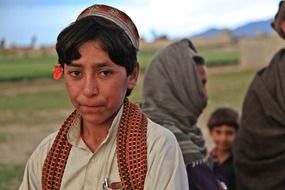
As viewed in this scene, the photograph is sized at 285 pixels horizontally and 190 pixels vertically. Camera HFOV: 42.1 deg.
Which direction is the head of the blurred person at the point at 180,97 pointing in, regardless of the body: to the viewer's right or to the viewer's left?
to the viewer's right

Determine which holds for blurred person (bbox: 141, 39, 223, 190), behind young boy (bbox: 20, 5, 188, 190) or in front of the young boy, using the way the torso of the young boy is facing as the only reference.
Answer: behind

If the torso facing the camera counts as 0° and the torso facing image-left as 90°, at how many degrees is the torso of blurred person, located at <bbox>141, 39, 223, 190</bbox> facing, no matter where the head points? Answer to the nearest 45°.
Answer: approximately 270°

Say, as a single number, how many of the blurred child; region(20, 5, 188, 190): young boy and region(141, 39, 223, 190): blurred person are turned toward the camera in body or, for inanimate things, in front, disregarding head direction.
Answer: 2

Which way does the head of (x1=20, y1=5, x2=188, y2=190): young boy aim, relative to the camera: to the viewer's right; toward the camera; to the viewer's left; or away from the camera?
toward the camera

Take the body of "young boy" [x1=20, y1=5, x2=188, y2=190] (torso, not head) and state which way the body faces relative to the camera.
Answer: toward the camera

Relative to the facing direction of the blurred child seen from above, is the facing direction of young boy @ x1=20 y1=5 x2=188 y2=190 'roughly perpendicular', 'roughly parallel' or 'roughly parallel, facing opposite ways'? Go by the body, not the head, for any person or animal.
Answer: roughly parallel

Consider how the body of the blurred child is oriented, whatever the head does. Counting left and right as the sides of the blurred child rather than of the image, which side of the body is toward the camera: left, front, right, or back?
front

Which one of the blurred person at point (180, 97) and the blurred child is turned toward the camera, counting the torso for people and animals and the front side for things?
the blurred child

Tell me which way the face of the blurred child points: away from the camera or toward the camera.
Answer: toward the camera
